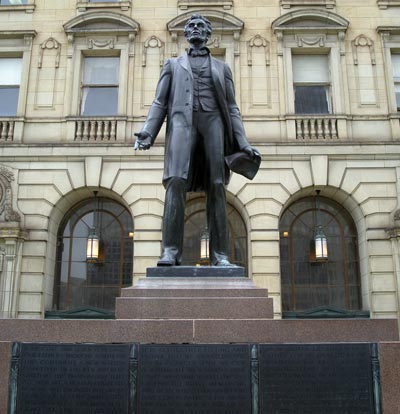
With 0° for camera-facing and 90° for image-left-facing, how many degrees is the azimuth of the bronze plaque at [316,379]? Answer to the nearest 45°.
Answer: approximately 0°

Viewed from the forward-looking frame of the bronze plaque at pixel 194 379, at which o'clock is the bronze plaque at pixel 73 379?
the bronze plaque at pixel 73 379 is roughly at 3 o'clock from the bronze plaque at pixel 194 379.

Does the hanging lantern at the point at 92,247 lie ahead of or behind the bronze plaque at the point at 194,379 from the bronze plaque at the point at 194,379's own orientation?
behind

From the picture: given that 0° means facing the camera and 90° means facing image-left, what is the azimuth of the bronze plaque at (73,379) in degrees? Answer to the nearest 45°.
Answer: approximately 0°

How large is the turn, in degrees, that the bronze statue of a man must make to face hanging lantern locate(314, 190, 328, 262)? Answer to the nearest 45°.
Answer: approximately 180°
